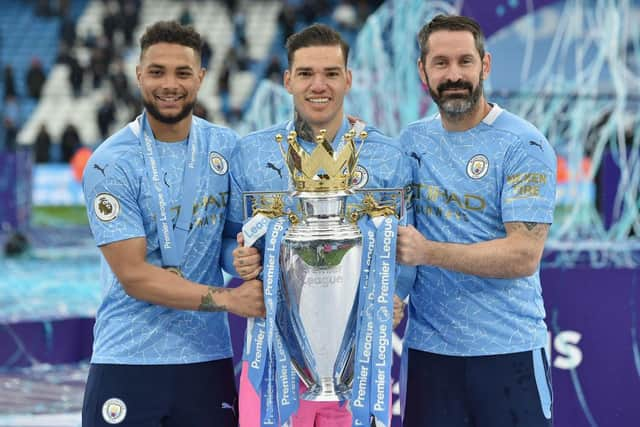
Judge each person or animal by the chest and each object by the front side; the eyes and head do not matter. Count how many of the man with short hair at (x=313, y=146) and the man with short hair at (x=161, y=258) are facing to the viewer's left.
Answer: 0

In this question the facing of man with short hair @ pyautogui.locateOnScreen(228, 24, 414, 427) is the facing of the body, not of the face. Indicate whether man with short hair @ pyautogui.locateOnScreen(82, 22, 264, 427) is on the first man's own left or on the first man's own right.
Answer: on the first man's own right

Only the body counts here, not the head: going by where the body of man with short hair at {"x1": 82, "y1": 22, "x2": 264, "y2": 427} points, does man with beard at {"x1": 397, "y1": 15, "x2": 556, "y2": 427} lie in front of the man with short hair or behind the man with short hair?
in front

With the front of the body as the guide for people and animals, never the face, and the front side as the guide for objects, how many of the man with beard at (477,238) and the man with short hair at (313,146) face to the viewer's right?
0

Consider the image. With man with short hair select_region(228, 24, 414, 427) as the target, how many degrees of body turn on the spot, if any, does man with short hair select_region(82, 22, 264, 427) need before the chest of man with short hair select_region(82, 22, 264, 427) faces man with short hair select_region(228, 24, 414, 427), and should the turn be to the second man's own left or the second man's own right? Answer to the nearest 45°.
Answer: approximately 45° to the second man's own left

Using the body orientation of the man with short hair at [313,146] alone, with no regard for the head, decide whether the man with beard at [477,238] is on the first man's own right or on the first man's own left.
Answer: on the first man's own left

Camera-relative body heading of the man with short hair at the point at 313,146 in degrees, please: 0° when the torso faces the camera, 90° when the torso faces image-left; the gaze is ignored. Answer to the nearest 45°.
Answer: approximately 0°

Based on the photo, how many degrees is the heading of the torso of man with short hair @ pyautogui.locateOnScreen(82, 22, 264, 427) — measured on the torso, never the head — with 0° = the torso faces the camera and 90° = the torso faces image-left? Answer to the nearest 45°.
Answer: approximately 315°
